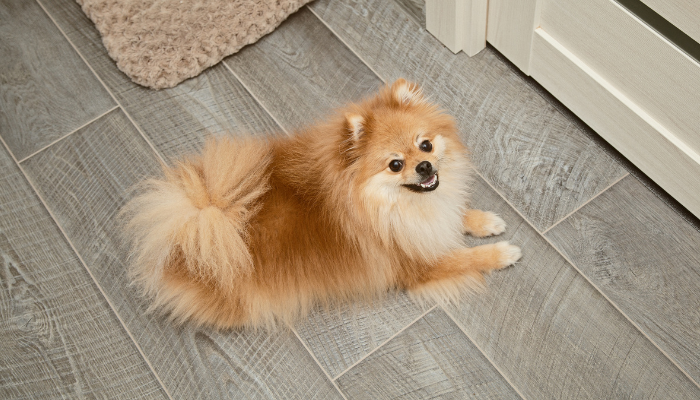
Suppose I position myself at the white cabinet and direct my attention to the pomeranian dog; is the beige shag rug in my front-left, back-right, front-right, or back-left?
front-right

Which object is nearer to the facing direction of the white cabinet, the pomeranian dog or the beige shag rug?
the pomeranian dog

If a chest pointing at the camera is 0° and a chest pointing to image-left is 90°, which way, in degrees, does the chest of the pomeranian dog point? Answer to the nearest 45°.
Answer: approximately 270°

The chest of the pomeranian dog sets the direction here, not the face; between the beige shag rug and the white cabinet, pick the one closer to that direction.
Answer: the white cabinet

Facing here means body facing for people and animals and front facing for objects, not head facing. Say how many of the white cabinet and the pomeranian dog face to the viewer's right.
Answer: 1

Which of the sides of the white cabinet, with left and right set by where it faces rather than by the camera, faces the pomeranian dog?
front

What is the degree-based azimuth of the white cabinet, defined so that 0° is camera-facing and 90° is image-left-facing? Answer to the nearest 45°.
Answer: approximately 45°

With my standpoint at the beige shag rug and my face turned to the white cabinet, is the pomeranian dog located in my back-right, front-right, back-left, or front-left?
front-right

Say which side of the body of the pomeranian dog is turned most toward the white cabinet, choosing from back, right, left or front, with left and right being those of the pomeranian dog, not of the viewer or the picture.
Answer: front

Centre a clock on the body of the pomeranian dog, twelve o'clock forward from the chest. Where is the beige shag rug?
The beige shag rug is roughly at 8 o'clock from the pomeranian dog.

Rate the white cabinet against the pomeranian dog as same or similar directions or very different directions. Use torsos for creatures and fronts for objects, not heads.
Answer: very different directions

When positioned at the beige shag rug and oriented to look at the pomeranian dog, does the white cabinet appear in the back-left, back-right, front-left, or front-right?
front-left
